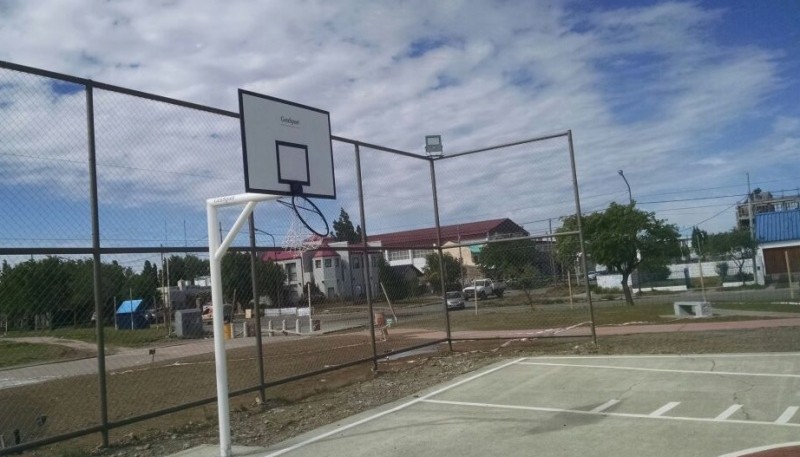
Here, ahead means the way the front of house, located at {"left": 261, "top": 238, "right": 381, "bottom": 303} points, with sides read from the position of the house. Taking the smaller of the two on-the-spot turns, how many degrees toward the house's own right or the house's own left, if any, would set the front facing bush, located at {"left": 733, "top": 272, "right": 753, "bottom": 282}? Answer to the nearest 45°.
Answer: approximately 135° to the house's own left

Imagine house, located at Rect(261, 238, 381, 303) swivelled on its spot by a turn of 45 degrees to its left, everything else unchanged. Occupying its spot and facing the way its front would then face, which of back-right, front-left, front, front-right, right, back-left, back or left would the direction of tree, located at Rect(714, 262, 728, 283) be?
left

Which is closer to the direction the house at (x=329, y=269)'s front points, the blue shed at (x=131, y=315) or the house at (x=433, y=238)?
the blue shed

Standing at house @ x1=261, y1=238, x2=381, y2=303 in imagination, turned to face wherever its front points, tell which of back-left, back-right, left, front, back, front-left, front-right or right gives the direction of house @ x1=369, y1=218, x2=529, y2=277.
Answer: back-left

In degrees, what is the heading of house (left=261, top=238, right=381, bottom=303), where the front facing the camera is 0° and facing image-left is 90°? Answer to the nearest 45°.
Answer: approximately 0°

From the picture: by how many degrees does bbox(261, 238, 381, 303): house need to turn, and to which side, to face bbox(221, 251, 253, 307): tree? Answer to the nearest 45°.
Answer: approximately 45° to its right

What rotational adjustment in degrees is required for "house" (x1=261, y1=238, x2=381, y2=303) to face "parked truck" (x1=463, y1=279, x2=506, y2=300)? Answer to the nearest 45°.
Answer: approximately 135° to its left

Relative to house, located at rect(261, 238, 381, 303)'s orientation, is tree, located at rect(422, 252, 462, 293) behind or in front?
behind

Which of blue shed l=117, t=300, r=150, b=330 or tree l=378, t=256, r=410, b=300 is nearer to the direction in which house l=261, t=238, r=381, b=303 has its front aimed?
the blue shed
